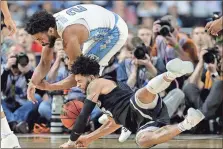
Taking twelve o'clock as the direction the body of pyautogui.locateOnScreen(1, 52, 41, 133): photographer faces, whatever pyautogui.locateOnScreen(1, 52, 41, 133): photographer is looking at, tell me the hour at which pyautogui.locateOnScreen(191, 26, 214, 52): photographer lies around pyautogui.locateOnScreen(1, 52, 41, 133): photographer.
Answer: pyautogui.locateOnScreen(191, 26, 214, 52): photographer is roughly at 9 o'clock from pyautogui.locateOnScreen(1, 52, 41, 133): photographer.

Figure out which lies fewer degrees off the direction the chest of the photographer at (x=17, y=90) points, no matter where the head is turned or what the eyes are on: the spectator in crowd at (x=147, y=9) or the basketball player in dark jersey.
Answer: the basketball player in dark jersey

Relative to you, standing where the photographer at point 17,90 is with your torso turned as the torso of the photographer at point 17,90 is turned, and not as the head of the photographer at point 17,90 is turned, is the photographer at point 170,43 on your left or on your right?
on your left

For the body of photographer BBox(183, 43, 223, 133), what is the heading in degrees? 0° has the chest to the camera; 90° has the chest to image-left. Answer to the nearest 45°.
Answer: approximately 0°

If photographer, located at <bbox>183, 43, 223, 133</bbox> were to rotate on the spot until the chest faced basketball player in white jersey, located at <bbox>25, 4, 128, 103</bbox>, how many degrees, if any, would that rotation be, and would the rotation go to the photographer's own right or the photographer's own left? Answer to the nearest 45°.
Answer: approximately 45° to the photographer's own right

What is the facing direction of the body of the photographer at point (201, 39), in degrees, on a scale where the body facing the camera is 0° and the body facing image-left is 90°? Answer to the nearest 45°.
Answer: approximately 0°

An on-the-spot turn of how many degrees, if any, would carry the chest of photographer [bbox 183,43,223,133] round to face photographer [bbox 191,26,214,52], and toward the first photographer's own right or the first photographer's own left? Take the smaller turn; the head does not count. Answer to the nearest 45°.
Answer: approximately 180°

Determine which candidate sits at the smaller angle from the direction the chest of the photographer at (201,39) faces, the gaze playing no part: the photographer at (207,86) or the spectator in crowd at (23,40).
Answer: the photographer
